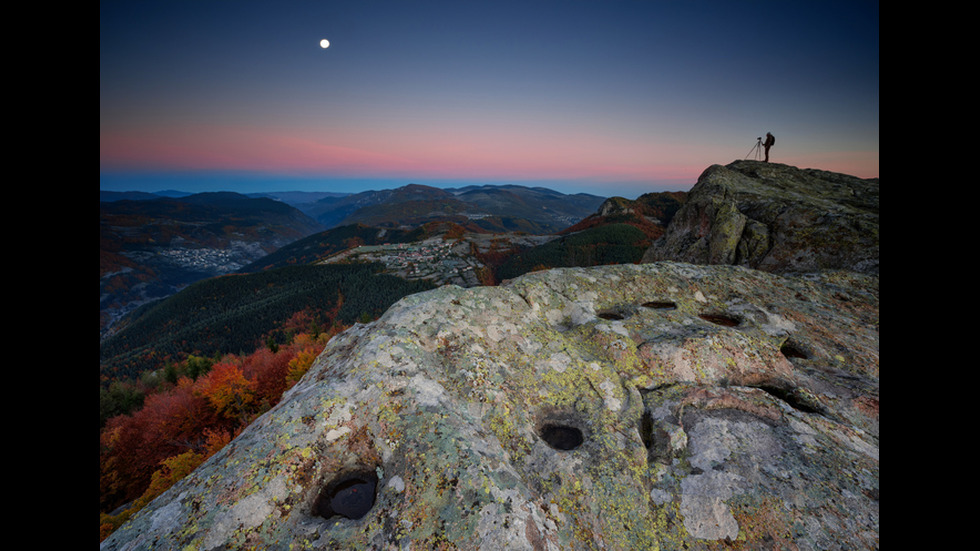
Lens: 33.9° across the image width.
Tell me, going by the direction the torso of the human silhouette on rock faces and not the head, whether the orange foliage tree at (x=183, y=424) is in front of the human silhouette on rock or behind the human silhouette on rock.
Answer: in front

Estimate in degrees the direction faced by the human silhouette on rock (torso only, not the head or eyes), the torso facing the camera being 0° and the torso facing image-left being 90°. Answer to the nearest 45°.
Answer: approximately 90°
